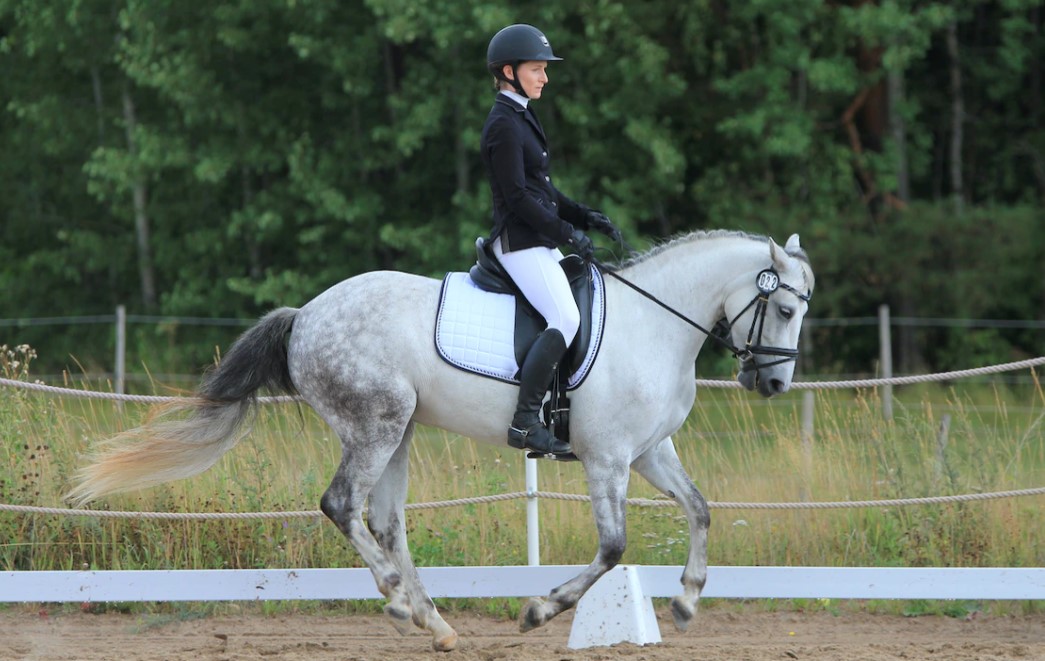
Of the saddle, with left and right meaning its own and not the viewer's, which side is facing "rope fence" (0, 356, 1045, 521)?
left

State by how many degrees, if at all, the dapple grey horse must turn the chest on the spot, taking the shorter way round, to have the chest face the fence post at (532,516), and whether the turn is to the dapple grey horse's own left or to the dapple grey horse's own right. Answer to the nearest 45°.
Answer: approximately 90° to the dapple grey horse's own left

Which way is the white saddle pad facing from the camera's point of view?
to the viewer's right

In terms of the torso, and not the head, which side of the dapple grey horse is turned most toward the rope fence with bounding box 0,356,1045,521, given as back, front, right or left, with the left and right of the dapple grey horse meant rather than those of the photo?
left

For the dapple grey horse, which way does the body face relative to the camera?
to the viewer's right

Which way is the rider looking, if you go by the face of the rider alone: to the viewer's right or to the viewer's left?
to the viewer's right

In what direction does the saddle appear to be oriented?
to the viewer's right
